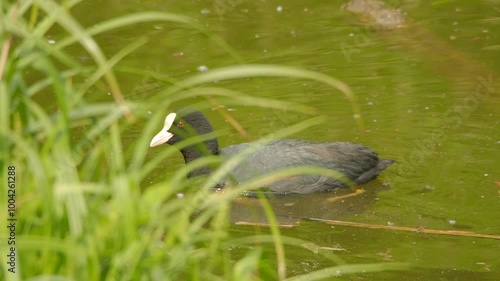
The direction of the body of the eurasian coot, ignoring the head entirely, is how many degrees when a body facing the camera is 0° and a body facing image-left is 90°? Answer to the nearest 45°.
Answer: approximately 90°
